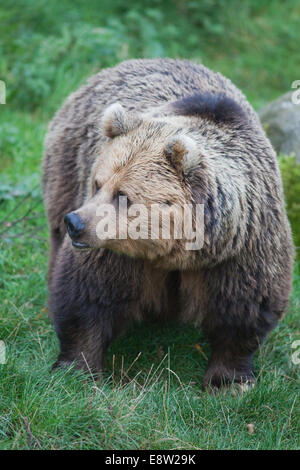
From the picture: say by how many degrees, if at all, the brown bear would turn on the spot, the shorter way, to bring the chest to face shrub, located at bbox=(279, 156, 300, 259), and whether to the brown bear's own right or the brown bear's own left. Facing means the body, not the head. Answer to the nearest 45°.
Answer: approximately 135° to the brown bear's own left

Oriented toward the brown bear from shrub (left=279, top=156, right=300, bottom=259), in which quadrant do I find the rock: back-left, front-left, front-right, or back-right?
back-right

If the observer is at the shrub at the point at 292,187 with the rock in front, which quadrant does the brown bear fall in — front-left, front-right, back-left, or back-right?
back-left

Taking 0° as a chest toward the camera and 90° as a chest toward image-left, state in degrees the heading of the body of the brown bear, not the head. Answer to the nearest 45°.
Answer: approximately 0°

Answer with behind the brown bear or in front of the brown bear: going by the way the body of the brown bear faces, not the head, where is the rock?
behind
